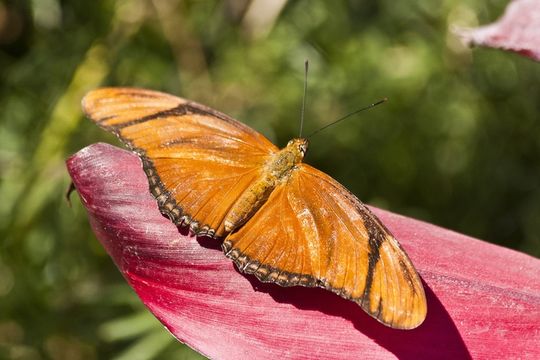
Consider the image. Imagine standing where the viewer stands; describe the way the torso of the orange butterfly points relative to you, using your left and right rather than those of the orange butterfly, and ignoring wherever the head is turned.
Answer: facing away from the viewer and to the right of the viewer
